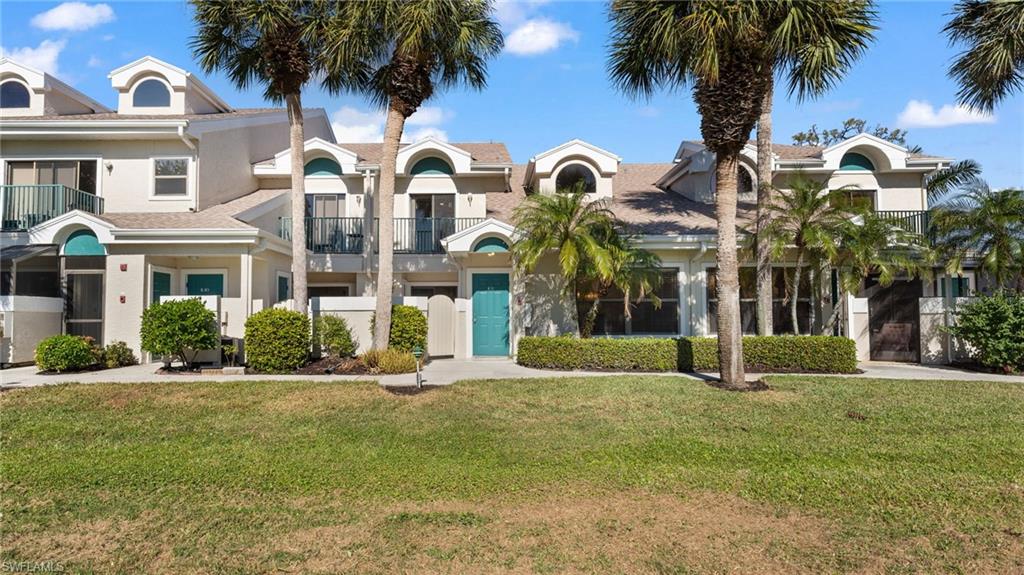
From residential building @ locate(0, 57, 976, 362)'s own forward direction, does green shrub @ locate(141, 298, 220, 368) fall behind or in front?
in front

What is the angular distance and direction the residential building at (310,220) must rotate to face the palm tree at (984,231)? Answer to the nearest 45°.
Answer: approximately 90° to its left

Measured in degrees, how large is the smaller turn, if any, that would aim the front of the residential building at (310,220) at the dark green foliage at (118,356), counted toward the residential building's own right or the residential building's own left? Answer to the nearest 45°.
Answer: approximately 45° to the residential building's own right

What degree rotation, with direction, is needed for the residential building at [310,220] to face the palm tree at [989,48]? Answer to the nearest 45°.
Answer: approximately 90° to its left

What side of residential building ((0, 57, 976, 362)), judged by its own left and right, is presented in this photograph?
front

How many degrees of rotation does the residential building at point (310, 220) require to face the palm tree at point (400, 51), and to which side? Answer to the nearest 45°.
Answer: approximately 45° to its left

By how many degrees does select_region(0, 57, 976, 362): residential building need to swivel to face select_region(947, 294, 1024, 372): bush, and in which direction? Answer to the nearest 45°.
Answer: approximately 90° to its left

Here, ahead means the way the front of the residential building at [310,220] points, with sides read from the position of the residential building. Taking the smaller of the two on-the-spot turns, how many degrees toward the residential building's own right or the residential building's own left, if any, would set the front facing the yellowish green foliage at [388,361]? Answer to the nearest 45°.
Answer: approximately 45° to the residential building's own left

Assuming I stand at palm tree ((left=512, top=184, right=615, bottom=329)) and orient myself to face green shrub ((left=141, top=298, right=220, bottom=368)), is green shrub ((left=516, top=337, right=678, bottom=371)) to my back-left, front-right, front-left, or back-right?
back-left

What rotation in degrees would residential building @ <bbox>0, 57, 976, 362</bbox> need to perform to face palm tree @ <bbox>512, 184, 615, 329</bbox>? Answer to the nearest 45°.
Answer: approximately 45° to its left

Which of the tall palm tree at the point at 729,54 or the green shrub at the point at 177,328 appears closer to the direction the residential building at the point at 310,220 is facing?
the green shrub

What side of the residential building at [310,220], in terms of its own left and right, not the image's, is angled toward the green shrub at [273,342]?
front
